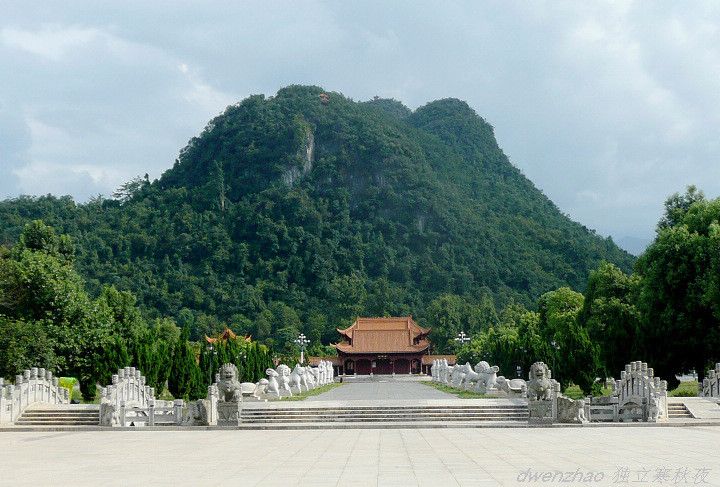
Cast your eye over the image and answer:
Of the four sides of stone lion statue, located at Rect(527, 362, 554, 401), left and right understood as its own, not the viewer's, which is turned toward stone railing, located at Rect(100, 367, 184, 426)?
right

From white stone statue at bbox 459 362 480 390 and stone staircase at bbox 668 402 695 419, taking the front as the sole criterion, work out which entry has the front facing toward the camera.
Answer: the stone staircase

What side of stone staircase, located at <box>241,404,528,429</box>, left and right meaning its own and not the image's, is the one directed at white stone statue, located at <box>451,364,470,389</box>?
back

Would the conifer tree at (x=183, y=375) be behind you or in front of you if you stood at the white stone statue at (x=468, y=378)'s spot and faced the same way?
in front

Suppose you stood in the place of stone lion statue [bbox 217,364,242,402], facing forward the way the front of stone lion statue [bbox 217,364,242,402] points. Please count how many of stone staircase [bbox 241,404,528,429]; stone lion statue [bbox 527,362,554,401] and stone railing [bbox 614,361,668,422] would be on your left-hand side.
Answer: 3

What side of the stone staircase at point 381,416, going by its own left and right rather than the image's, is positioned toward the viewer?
front

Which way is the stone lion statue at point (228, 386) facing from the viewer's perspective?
toward the camera

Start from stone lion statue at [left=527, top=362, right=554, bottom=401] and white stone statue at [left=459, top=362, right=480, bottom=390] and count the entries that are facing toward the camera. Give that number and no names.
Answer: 1

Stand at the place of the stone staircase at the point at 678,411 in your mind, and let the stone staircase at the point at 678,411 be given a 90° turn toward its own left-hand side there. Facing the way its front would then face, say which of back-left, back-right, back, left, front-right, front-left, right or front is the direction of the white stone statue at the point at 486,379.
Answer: back-left

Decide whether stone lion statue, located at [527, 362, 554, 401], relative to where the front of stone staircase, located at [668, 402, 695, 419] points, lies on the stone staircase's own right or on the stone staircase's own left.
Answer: on the stone staircase's own right

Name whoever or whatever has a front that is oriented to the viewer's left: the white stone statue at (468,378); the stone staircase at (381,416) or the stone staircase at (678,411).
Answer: the white stone statue

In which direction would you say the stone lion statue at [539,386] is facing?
toward the camera

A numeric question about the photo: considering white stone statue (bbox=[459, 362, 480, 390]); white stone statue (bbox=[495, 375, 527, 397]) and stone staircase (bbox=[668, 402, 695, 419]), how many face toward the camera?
1

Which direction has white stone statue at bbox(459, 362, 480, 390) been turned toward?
to the viewer's left

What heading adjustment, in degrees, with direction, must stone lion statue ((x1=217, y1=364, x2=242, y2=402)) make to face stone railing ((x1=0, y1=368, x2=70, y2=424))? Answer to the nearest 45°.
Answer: approximately 135° to its right

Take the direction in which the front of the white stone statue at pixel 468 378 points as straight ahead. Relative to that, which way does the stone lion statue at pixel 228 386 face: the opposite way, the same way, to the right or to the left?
to the left

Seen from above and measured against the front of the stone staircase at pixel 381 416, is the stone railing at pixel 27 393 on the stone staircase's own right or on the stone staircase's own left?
on the stone staircase's own right

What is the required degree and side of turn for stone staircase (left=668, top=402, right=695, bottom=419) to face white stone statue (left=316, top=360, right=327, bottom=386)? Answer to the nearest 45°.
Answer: approximately 135° to its right

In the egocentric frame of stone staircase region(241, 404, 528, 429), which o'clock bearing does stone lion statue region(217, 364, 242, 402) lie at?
The stone lion statue is roughly at 3 o'clock from the stone staircase.
